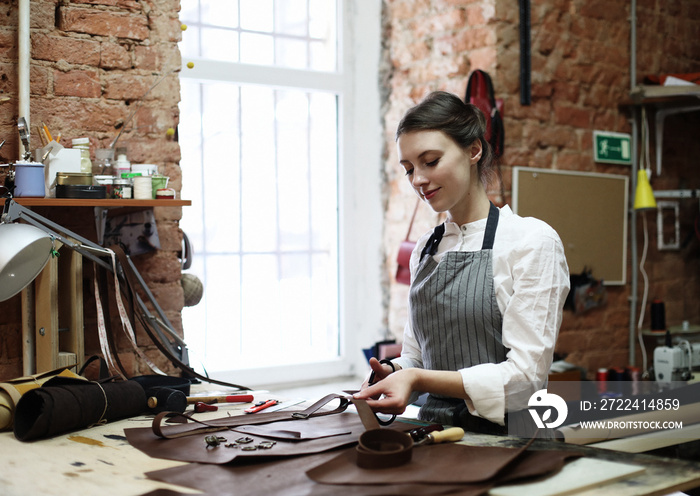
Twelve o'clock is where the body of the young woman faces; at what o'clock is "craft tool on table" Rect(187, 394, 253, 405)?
The craft tool on table is roughly at 2 o'clock from the young woman.

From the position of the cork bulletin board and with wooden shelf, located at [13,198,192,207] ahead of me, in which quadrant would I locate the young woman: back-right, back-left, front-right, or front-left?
front-left

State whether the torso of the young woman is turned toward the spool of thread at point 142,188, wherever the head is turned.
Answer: no

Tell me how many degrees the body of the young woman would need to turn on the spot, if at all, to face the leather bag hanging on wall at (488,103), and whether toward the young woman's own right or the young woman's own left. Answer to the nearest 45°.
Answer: approximately 135° to the young woman's own right

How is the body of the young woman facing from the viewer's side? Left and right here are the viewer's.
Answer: facing the viewer and to the left of the viewer

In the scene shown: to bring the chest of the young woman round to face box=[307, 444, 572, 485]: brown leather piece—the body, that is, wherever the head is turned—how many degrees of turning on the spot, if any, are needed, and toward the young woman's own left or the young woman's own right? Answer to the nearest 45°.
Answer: approximately 45° to the young woman's own left

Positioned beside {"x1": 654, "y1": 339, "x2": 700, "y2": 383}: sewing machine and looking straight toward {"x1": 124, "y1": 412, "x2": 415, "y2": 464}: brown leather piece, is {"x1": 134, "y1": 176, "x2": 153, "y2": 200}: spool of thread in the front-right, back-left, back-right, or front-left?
front-right

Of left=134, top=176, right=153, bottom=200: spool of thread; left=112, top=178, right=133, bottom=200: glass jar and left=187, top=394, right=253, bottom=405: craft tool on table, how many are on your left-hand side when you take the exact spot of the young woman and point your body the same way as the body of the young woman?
0

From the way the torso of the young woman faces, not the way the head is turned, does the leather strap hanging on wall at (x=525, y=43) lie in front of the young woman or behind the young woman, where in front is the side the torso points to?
behind

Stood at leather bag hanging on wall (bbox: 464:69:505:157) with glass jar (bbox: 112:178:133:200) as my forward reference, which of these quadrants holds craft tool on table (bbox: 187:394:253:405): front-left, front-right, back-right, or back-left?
front-left

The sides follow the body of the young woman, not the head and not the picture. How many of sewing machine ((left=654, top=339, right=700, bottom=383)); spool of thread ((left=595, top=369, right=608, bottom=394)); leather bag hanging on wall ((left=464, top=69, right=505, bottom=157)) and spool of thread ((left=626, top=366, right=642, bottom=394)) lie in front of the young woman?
0

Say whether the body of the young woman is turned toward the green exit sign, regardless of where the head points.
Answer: no

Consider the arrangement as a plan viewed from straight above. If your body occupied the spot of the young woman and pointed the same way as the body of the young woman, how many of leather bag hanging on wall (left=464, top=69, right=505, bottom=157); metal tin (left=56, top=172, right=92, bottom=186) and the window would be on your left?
0

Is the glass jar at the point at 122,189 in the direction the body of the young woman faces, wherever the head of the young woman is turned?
no

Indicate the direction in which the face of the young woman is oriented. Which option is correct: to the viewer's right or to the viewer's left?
to the viewer's left

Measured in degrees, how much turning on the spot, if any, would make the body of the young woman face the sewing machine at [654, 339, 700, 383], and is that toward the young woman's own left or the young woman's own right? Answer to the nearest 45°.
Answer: approximately 180°

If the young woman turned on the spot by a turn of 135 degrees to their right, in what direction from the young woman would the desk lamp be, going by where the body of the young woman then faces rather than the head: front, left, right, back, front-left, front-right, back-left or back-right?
left

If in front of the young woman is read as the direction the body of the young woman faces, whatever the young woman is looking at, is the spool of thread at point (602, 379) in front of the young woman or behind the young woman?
behind
